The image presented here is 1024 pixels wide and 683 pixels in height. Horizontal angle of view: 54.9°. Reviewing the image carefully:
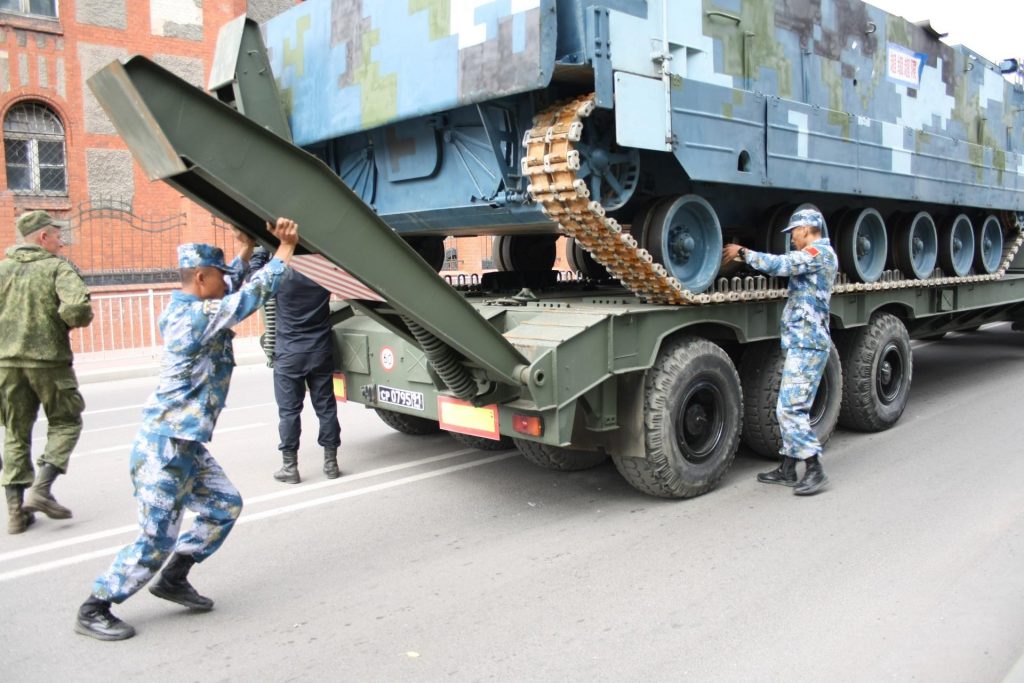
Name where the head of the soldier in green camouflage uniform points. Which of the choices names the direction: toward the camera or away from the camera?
away from the camera

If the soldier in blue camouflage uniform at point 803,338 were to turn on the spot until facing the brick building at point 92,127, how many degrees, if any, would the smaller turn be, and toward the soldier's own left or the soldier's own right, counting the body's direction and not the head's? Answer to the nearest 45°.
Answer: approximately 45° to the soldier's own right

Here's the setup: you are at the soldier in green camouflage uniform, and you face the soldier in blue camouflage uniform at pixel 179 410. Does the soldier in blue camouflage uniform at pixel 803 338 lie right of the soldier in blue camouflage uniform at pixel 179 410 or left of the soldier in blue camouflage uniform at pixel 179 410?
left

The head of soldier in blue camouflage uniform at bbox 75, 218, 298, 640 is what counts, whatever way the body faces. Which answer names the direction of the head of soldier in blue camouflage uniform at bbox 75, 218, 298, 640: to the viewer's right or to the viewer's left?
to the viewer's right

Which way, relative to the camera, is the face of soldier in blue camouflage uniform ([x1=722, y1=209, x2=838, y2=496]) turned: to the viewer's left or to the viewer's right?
to the viewer's left

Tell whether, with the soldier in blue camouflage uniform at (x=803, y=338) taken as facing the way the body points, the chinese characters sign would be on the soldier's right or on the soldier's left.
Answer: on the soldier's right

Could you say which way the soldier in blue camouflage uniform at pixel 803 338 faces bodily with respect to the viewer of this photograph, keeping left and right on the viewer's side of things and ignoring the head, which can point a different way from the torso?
facing to the left of the viewer

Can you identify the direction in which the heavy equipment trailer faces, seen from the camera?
facing away from the viewer and to the right of the viewer

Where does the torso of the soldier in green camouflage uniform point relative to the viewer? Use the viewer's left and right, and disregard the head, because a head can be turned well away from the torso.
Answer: facing away from the viewer and to the right of the viewer

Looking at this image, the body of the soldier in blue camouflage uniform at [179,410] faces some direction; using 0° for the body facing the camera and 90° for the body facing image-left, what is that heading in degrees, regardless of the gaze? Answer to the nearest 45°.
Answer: approximately 270°
